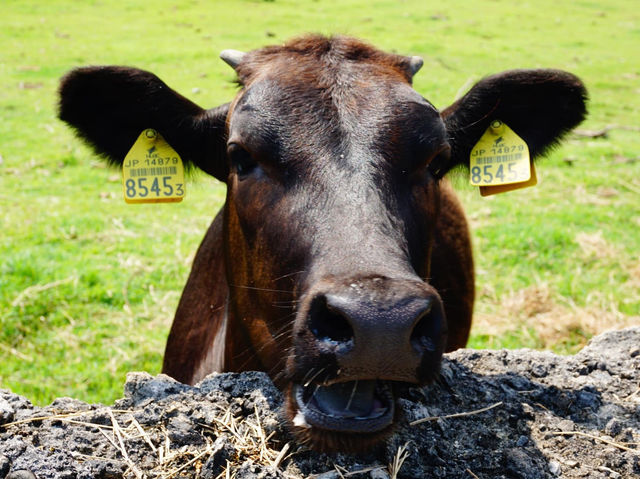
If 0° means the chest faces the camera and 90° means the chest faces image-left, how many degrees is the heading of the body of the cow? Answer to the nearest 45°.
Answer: approximately 0°

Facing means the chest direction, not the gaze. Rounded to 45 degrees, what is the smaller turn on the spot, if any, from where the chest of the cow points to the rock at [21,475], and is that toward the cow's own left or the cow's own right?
approximately 45° to the cow's own right

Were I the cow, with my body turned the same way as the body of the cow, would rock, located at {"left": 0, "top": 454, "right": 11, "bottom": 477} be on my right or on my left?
on my right

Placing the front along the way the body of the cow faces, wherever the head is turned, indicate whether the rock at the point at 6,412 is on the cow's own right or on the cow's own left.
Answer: on the cow's own right
